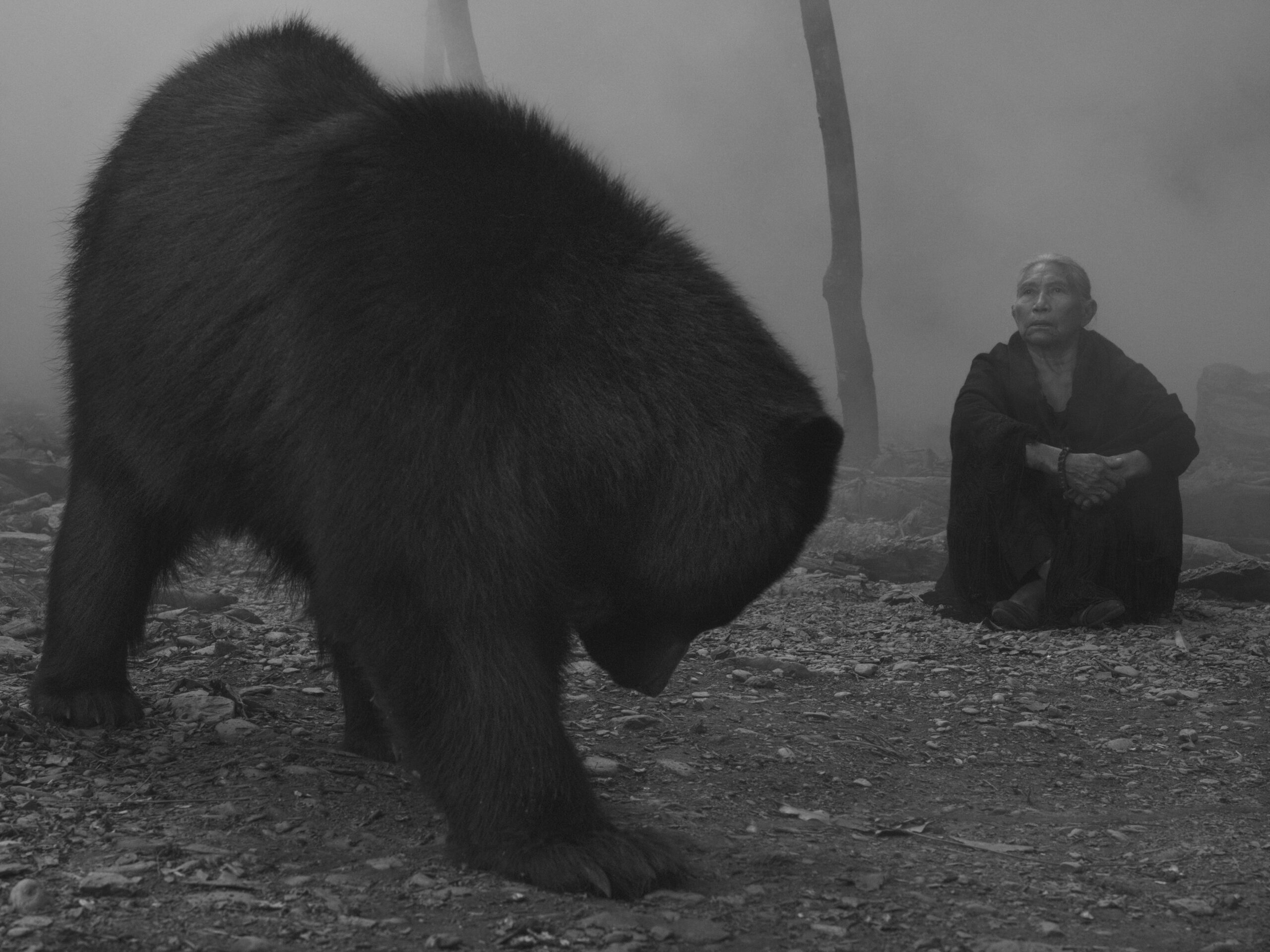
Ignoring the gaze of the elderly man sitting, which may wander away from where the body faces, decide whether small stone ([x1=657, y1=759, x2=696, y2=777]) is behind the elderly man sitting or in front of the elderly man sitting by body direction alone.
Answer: in front

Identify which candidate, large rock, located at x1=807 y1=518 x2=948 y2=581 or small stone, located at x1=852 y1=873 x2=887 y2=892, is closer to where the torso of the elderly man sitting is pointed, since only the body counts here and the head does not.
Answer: the small stone

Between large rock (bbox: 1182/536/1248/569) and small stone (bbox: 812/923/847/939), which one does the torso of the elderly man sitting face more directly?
the small stone

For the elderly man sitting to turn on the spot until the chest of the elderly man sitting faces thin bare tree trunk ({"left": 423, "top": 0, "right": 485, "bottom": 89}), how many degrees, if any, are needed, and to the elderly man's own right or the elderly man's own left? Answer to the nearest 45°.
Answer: approximately 135° to the elderly man's own right

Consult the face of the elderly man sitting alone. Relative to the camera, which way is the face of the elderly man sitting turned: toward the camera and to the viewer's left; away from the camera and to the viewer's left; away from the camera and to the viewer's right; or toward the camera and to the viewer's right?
toward the camera and to the viewer's left

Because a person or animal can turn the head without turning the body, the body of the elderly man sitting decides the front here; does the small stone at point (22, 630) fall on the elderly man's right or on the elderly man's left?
on the elderly man's right

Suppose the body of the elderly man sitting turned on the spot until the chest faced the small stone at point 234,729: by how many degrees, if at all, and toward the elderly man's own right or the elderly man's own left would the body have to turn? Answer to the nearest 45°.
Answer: approximately 45° to the elderly man's own right

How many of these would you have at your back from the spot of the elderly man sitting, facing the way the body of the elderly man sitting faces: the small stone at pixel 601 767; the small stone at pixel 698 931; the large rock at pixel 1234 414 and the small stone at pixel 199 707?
1

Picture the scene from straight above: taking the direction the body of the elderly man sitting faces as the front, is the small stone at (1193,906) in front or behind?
in front

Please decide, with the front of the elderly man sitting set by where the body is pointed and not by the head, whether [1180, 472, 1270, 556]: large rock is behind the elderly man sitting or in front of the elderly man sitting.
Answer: behind

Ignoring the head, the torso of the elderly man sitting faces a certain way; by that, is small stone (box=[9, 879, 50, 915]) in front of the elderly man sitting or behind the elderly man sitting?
in front

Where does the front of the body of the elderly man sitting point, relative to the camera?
toward the camera

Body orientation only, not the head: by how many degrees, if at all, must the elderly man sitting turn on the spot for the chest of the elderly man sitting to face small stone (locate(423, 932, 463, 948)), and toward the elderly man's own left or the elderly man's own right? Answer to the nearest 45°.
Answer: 0° — they already face it
